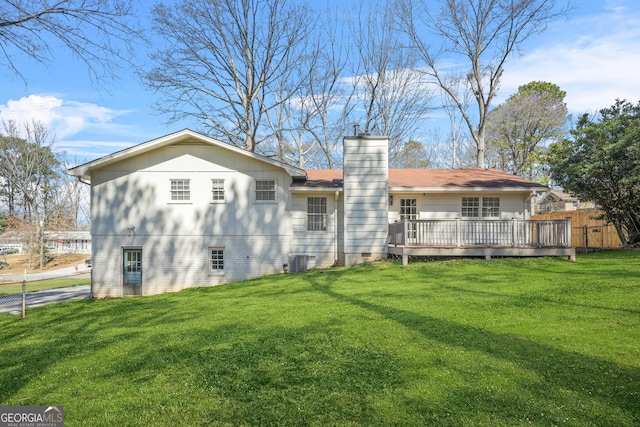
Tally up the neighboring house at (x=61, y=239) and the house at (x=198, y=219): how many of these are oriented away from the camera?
1

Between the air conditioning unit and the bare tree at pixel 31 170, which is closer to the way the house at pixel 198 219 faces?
the bare tree

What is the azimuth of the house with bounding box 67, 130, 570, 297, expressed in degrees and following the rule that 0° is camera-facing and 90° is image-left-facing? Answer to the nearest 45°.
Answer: approximately 180°

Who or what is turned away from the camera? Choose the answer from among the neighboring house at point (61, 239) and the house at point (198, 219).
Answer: the house

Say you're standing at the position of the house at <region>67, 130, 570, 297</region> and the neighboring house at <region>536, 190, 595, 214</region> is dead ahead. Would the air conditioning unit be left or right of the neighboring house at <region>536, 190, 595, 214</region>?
right

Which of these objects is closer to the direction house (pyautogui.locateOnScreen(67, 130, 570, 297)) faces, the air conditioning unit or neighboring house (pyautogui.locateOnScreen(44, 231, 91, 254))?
the neighboring house

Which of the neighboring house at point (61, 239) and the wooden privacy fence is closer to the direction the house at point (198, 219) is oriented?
the neighboring house
